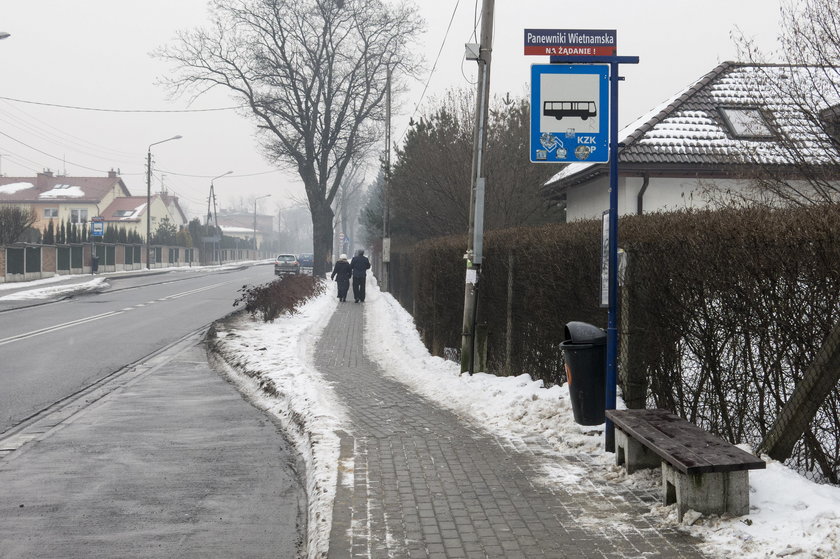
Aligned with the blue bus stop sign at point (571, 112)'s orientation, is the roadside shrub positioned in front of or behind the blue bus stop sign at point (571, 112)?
behind

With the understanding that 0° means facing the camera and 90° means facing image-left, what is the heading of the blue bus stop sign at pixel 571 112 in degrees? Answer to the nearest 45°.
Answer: approximately 0°

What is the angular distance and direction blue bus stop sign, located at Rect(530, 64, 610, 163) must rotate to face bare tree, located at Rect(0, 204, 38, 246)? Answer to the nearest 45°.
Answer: approximately 135° to its right

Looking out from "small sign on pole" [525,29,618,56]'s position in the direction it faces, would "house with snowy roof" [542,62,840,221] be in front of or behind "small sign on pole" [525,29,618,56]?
behind

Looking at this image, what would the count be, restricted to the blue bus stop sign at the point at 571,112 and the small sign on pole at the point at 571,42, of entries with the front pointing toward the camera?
2

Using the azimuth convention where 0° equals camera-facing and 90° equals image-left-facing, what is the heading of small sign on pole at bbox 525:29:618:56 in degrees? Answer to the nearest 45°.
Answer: approximately 0°

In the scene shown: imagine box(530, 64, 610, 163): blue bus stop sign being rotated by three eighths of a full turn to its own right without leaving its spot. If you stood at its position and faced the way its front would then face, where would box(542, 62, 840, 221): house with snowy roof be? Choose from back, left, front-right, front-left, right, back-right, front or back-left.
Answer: front-right

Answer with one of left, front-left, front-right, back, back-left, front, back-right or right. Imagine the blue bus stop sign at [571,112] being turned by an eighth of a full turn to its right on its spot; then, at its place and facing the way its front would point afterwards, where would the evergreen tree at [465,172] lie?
back-right

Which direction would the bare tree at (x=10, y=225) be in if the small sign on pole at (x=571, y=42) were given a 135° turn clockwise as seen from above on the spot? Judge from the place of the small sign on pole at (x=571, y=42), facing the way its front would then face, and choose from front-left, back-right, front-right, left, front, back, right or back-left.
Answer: front
